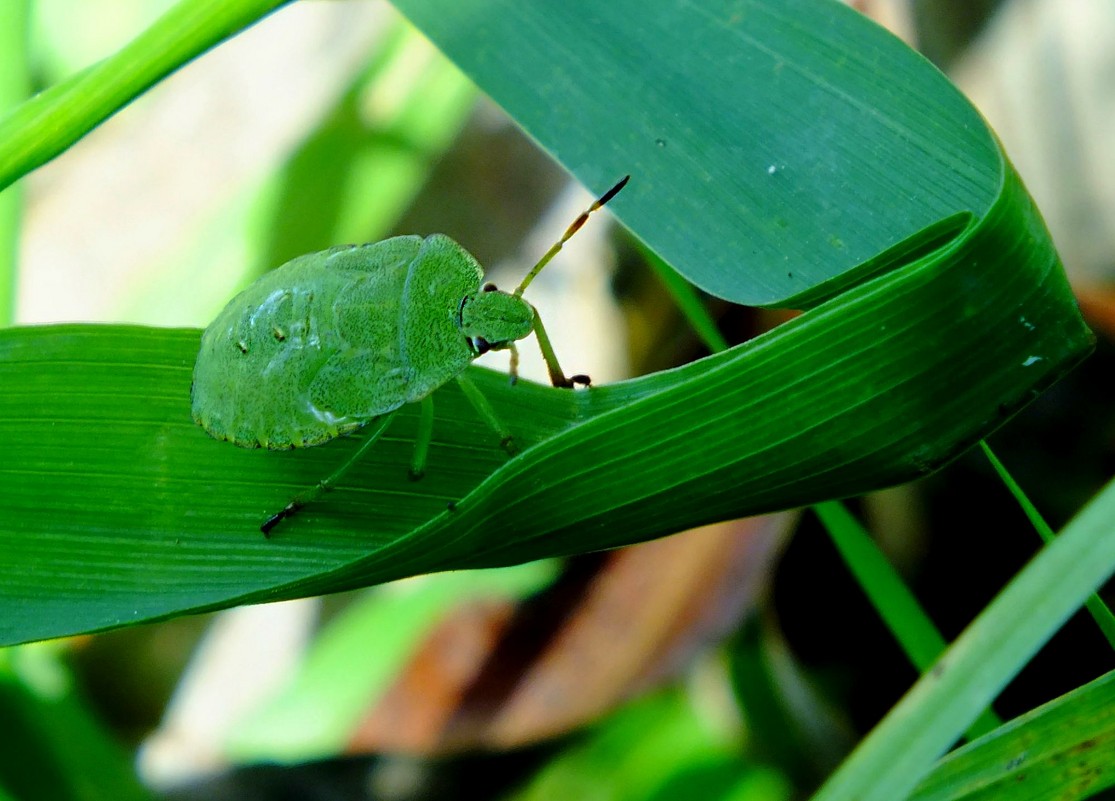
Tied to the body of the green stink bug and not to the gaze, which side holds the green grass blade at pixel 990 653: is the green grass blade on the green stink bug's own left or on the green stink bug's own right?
on the green stink bug's own right

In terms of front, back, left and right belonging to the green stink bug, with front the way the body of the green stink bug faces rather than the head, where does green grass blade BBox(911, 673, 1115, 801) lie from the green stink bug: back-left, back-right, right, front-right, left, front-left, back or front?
front-right

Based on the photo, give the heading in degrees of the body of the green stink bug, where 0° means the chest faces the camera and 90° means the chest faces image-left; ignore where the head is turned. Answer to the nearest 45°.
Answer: approximately 270°

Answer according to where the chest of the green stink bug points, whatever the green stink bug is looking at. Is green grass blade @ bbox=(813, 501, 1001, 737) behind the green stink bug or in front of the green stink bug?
in front
